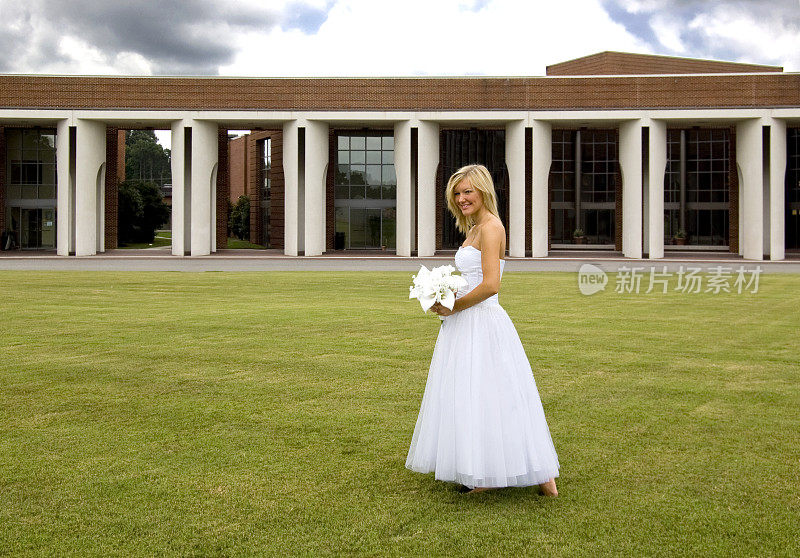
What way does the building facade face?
toward the camera

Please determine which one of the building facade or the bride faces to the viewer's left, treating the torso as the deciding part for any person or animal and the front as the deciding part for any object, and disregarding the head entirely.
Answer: the bride

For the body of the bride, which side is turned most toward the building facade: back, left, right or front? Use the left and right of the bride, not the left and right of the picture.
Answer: right

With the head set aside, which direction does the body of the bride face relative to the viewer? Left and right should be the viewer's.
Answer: facing to the left of the viewer

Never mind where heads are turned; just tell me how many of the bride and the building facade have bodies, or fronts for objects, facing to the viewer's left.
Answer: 1

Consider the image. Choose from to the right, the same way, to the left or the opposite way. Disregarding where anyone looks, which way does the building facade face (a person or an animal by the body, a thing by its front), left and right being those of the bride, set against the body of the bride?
to the left

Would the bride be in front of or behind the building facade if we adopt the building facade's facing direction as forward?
in front
